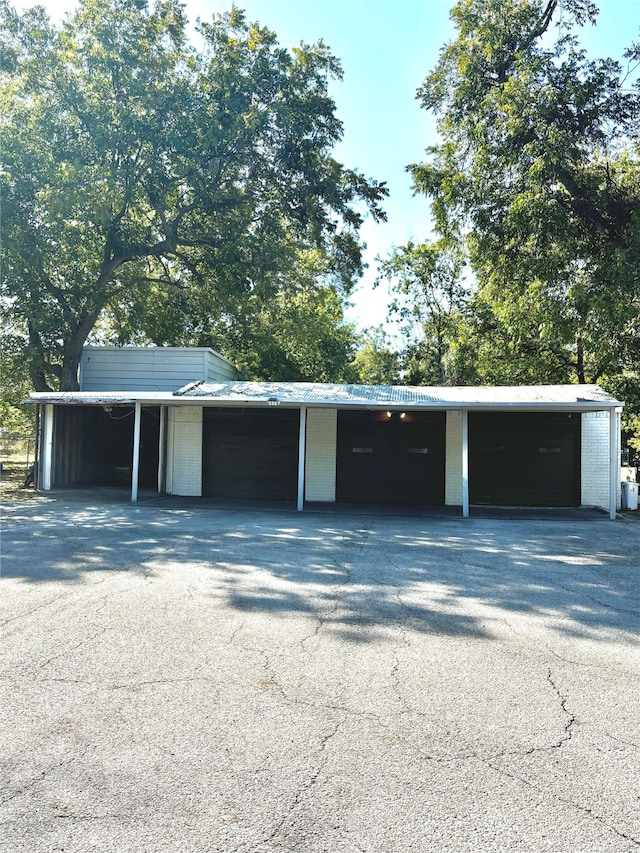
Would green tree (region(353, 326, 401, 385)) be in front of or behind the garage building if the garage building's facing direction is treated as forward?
behind

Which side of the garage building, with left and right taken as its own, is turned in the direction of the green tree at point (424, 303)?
back

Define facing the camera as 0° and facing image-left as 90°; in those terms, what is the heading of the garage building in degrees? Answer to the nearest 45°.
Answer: approximately 0°
